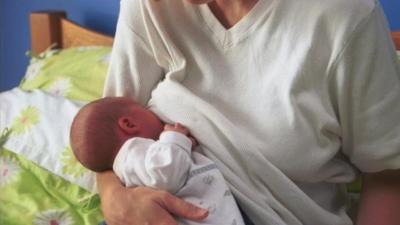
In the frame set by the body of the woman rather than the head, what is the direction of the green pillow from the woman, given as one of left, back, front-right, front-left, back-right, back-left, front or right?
back-right

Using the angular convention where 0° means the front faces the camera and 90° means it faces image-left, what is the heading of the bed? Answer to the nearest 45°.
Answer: approximately 0°
